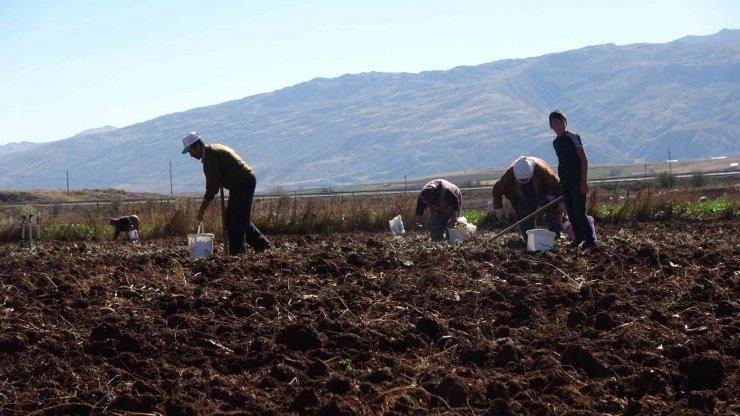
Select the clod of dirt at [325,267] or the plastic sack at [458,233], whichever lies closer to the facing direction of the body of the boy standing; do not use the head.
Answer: the clod of dirt

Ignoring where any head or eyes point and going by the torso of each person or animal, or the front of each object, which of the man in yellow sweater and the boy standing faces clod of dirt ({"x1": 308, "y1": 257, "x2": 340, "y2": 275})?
the boy standing

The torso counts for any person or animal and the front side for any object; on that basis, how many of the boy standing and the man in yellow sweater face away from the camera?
0

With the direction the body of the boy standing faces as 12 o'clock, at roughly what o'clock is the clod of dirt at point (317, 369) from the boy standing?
The clod of dirt is roughly at 11 o'clock from the boy standing.

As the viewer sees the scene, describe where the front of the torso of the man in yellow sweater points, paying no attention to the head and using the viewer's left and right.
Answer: facing to the left of the viewer

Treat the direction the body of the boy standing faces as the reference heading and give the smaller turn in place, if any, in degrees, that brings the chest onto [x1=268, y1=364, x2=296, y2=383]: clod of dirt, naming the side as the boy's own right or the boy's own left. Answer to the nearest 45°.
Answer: approximately 45° to the boy's own left

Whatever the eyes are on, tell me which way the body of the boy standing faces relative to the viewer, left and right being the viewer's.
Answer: facing the viewer and to the left of the viewer

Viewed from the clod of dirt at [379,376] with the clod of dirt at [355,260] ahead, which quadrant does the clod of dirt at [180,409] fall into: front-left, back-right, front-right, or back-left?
back-left

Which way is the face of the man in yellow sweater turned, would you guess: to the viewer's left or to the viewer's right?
to the viewer's left

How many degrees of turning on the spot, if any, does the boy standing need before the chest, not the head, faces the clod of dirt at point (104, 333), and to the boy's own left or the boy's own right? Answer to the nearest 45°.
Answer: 0° — they already face it
